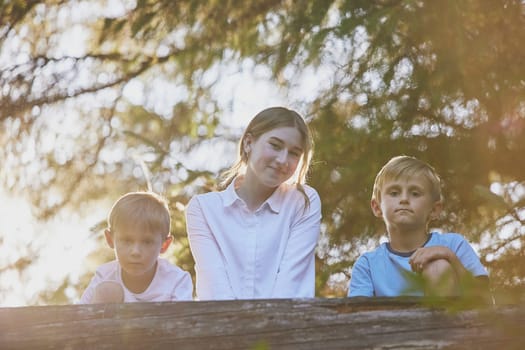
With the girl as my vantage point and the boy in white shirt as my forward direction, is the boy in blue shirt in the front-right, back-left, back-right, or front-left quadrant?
back-left

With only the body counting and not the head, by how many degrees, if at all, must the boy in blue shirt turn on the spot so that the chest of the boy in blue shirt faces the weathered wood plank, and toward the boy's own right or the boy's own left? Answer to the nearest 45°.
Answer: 0° — they already face it

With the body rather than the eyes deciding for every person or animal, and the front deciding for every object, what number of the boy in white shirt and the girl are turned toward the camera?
2

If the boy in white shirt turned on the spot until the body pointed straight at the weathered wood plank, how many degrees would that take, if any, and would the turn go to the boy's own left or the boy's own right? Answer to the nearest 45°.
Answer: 0° — they already face it

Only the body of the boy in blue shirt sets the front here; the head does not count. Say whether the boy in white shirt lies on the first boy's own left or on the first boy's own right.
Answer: on the first boy's own right

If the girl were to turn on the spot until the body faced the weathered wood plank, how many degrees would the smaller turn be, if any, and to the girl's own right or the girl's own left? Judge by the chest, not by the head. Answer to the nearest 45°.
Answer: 0° — they already face it

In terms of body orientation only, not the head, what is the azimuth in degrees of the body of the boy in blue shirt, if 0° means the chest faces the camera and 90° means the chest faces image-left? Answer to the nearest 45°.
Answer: approximately 0°

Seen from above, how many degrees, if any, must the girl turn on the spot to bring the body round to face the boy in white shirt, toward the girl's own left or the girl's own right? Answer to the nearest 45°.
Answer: approximately 90° to the girl's own right
